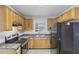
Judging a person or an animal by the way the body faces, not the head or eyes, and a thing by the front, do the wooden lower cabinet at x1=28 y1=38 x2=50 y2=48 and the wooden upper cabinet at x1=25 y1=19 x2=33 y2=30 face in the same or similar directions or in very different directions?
same or similar directions

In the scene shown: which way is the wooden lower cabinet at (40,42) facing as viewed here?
toward the camera

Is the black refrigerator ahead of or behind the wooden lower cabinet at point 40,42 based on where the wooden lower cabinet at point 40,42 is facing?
ahead

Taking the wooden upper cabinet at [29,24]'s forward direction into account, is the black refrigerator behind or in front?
in front

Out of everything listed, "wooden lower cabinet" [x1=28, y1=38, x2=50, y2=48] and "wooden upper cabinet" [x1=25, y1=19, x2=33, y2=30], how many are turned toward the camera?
2
